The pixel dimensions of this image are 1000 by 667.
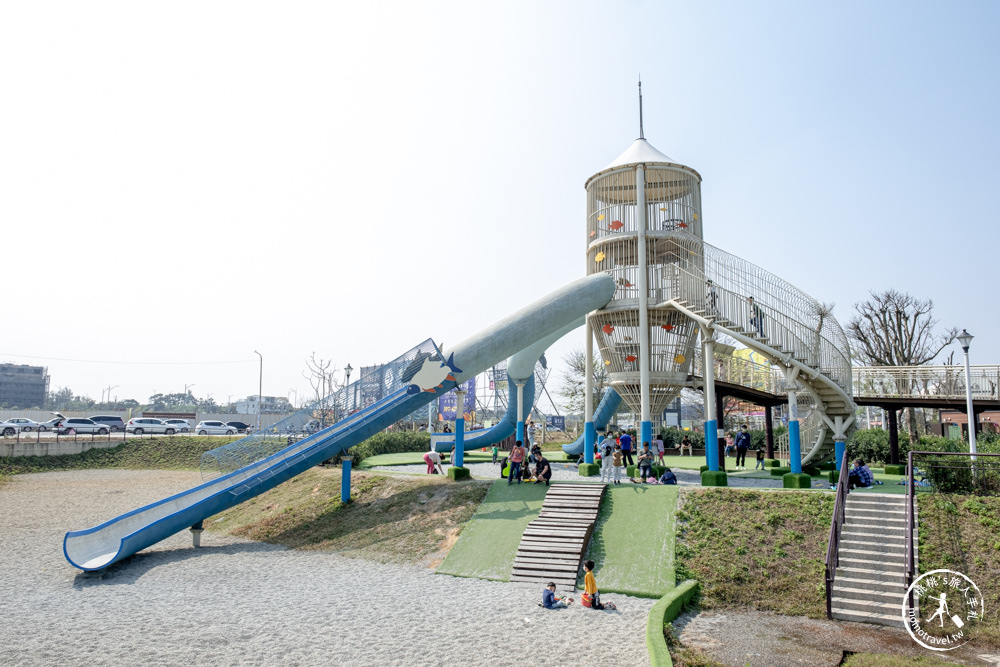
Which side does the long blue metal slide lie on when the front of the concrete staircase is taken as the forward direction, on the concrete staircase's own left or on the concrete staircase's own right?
on the concrete staircase's own right

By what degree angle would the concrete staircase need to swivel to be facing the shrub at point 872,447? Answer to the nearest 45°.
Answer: approximately 180°

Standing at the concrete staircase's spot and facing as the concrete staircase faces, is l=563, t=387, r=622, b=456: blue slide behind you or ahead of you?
behind

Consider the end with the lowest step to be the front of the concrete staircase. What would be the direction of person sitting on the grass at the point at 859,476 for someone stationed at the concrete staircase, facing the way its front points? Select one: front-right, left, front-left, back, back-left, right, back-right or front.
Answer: back

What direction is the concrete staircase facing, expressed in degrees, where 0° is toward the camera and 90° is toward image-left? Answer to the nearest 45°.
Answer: approximately 0°

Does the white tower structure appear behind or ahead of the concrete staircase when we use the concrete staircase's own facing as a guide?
behind

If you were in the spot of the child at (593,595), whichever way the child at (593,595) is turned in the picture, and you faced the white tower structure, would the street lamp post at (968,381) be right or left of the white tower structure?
right

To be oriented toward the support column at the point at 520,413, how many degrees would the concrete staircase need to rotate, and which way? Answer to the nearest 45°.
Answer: approximately 135° to its right

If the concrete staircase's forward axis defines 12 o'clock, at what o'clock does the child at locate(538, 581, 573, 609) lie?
The child is roughly at 2 o'clock from the concrete staircase.

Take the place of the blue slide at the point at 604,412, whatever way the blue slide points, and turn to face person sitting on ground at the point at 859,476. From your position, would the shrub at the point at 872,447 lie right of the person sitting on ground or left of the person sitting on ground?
left
